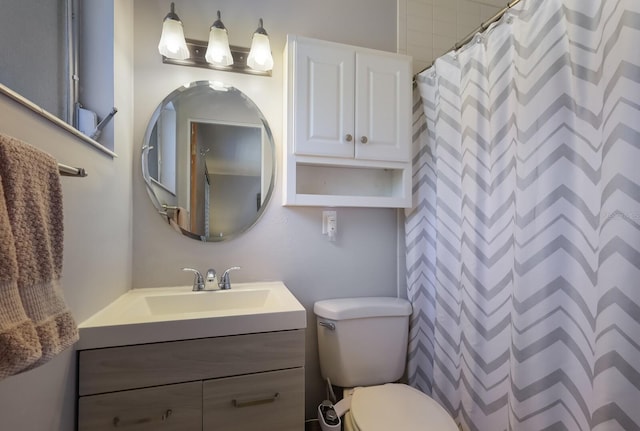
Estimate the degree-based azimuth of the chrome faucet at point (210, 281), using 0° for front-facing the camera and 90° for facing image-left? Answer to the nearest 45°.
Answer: approximately 0°

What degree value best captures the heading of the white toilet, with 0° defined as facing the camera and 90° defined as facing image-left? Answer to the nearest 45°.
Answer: approximately 315°

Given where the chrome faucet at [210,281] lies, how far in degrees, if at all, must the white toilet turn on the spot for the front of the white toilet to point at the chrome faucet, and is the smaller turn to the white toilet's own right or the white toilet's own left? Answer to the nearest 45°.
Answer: approximately 135° to the white toilet's own right

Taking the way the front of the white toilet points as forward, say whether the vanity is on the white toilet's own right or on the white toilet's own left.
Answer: on the white toilet's own right

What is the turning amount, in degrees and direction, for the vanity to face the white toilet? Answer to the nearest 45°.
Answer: approximately 90° to its left

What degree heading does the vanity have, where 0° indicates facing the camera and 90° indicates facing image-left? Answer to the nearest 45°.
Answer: approximately 0°

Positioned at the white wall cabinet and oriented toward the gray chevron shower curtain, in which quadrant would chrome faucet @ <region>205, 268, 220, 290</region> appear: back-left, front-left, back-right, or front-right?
back-right
